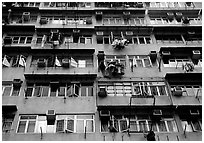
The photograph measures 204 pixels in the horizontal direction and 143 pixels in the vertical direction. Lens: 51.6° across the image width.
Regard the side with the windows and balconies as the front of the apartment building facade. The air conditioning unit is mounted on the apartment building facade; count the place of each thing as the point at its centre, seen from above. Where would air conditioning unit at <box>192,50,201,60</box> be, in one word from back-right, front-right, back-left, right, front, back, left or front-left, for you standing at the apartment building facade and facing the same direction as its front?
left

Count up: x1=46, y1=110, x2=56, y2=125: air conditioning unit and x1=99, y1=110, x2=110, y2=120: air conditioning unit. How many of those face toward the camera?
2

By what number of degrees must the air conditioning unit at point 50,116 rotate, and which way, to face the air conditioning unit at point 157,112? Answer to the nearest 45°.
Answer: approximately 90° to its left

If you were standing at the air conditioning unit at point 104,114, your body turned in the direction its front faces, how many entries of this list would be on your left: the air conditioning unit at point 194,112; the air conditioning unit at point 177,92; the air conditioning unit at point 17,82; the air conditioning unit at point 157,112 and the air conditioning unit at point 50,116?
3

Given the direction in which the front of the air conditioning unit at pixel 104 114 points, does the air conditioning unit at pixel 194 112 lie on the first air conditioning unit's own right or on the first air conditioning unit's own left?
on the first air conditioning unit's own left

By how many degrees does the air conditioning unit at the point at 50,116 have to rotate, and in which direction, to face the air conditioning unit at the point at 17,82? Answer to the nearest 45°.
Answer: approximately 135° to its right

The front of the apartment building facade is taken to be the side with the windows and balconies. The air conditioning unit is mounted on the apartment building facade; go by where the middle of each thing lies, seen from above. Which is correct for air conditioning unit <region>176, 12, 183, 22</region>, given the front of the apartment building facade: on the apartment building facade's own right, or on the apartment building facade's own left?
on the apartment building facade's own left

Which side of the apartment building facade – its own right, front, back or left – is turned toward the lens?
front

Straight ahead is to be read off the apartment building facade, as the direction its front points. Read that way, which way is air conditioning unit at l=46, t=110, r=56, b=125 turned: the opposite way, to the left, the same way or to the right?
the same way

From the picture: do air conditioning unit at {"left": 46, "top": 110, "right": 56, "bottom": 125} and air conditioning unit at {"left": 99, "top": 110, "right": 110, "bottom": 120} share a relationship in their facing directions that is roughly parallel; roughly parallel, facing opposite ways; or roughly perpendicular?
roughly parallel

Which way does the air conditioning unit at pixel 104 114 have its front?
toward the camera
